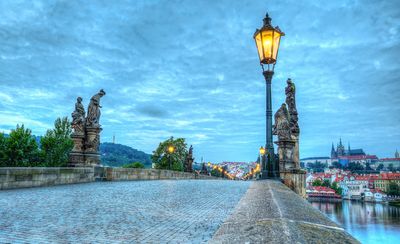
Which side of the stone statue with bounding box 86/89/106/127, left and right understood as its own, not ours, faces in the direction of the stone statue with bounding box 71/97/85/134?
back

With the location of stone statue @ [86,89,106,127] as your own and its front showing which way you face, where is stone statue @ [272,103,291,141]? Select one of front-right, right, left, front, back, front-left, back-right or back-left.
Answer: front-right

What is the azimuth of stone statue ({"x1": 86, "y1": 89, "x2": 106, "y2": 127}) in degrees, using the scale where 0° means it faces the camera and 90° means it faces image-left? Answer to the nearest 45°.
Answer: approximately 270°

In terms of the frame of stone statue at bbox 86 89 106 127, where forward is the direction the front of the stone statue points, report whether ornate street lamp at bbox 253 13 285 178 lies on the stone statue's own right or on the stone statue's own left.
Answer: on the stone statue's own right

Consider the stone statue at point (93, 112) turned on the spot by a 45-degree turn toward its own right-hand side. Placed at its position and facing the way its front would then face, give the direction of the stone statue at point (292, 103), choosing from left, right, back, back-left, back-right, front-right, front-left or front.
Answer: front-left
